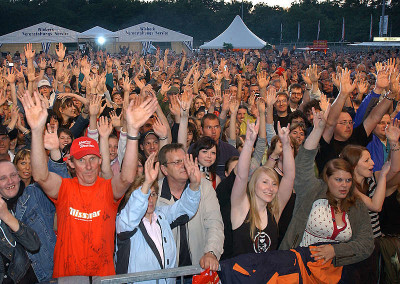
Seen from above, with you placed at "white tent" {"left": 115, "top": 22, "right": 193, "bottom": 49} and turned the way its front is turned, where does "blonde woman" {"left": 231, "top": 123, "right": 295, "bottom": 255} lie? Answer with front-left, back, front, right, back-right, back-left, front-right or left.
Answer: front

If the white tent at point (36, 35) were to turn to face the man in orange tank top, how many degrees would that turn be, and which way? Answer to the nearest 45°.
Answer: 0° — it already faces them

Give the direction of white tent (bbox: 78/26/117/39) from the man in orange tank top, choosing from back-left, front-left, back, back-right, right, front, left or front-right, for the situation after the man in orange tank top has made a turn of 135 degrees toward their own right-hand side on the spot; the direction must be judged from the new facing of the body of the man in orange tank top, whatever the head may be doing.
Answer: front-right

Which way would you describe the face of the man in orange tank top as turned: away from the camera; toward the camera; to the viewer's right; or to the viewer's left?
toward the camera

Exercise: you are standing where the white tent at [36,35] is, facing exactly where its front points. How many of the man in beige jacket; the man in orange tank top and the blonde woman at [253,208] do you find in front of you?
3

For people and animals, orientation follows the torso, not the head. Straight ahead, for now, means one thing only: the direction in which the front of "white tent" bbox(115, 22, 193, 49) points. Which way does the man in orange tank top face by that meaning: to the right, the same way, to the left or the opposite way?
the same way

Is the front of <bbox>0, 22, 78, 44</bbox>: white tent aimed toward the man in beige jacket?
yes

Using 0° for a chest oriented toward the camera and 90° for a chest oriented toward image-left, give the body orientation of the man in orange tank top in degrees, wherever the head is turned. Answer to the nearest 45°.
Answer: approximately 0°

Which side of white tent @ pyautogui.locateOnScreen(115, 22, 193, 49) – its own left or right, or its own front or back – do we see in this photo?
front

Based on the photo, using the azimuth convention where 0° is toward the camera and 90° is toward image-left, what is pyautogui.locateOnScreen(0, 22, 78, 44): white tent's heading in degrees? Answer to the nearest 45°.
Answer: approximately 0°

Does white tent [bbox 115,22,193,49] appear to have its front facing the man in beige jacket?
yes

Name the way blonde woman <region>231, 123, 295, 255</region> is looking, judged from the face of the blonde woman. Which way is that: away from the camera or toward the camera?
toward the camera

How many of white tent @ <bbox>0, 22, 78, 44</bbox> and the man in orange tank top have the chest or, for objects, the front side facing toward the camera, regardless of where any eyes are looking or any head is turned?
2

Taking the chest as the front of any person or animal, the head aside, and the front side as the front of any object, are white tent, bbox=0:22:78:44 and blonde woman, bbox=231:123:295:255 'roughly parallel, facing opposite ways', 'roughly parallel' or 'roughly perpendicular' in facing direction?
roughly parallel

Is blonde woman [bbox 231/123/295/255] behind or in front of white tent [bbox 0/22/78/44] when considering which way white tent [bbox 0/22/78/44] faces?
in front

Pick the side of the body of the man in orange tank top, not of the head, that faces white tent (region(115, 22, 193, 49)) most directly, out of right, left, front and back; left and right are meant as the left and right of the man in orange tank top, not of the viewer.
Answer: back

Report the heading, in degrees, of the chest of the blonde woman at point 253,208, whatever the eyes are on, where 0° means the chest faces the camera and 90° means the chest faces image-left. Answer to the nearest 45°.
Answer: approximately 315°

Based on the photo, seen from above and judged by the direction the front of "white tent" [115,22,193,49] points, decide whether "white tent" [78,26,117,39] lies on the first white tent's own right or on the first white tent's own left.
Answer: on the first white tent's own right
